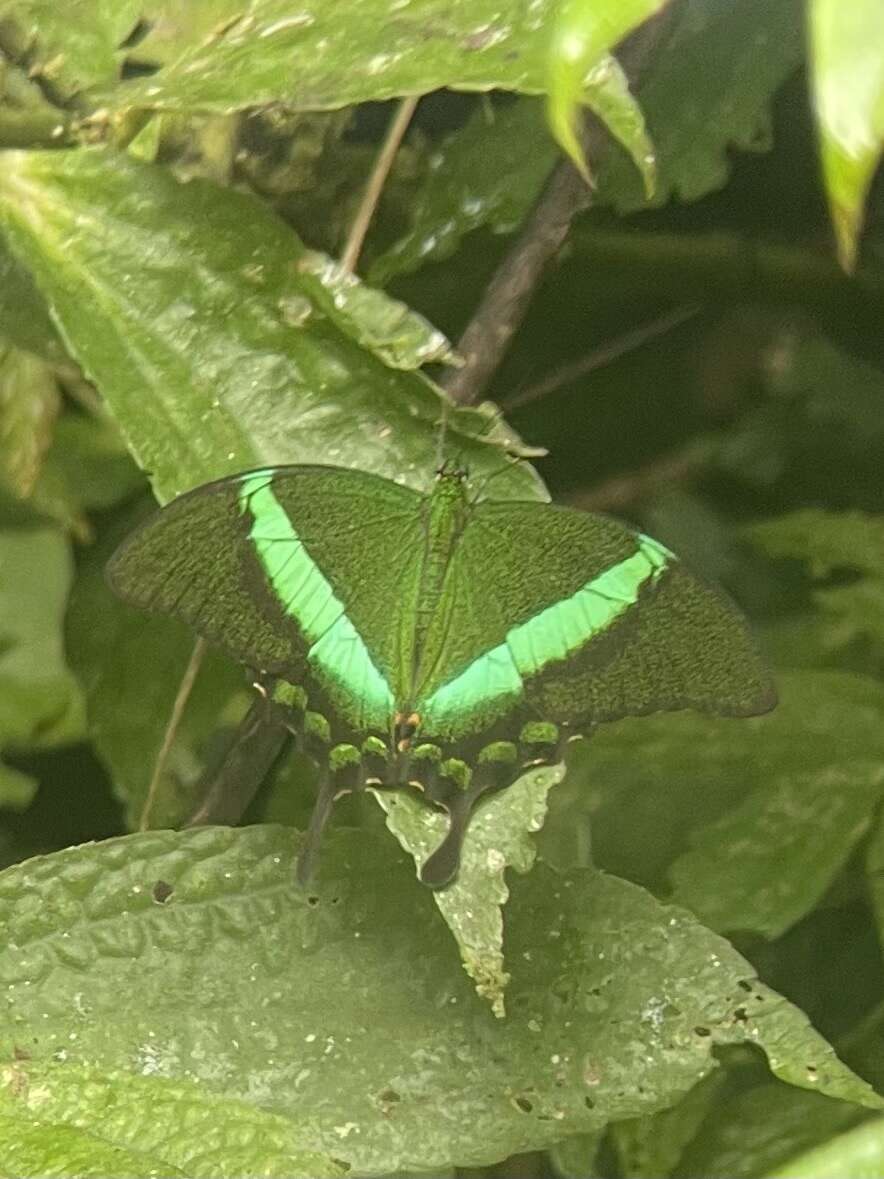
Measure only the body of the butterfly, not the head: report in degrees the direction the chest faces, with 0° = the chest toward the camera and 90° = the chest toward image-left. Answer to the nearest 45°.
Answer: approximately 180°
